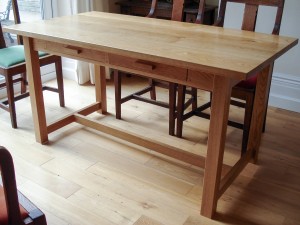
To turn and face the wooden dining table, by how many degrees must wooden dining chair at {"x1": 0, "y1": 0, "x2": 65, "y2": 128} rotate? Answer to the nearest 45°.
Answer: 0° — it already faces it

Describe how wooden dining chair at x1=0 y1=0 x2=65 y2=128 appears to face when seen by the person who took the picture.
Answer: facing the viewer and to the right of the viewer

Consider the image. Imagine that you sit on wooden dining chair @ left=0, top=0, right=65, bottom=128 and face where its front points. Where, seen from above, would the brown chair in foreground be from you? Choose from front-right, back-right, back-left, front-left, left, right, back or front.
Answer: front-right

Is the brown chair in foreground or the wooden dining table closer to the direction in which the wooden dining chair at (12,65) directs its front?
the wooden dining table
